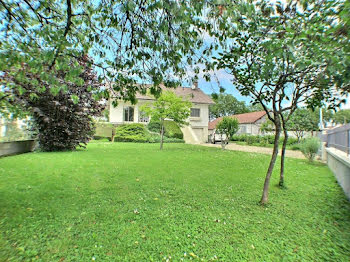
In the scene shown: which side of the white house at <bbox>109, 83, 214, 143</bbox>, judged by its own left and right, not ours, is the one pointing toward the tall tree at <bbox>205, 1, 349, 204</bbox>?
front

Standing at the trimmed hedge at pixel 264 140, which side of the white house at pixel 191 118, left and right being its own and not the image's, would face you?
left

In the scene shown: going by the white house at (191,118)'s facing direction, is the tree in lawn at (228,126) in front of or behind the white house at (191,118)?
in front

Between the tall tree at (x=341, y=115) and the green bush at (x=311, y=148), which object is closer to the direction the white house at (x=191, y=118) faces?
the green bush

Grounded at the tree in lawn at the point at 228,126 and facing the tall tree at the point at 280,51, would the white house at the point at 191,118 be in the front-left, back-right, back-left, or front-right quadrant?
back-right

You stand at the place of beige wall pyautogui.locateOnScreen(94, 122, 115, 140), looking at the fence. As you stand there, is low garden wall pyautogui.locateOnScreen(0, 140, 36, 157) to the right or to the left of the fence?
right

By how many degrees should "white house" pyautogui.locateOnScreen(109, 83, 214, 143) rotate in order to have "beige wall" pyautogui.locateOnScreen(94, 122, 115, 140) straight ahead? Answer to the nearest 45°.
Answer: approximately 90° to its right

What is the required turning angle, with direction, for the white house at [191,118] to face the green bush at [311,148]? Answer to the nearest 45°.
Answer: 0° — it already faces it

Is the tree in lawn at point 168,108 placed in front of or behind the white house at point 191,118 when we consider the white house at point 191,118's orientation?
in front

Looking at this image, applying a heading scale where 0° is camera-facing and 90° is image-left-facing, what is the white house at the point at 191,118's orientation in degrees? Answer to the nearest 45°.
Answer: approximately 0°
